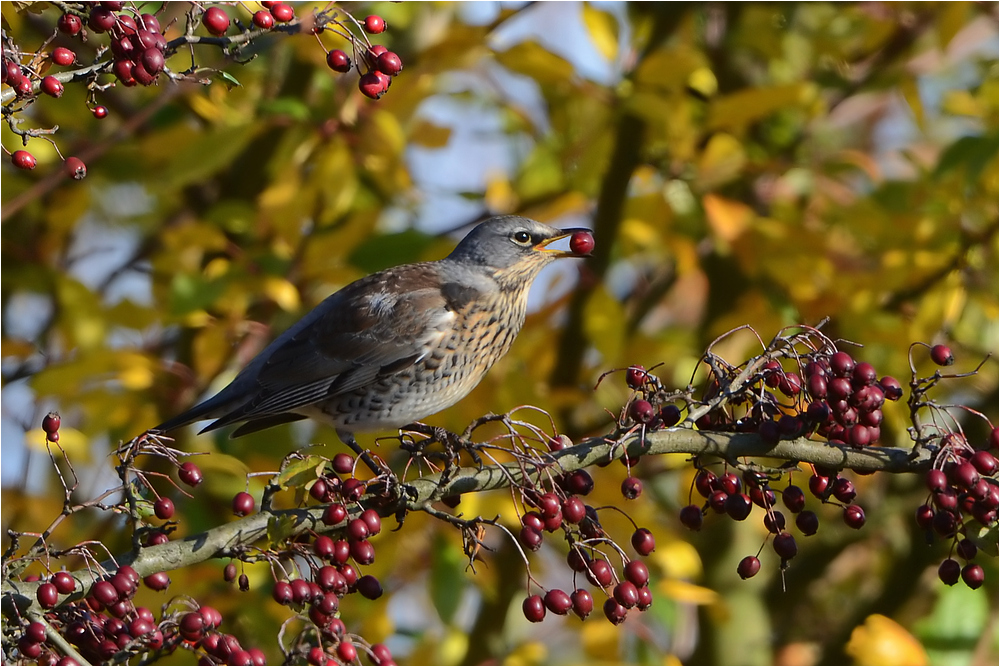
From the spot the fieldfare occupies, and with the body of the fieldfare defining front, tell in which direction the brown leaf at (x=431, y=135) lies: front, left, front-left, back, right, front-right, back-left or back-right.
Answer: left

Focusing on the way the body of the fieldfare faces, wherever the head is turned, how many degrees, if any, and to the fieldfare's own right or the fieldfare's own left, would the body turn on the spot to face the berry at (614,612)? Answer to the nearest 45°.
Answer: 0° — it already faces it

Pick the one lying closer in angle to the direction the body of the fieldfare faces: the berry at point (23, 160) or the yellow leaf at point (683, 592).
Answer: the yellow leaf

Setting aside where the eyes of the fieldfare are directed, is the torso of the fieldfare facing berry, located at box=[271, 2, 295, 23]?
no

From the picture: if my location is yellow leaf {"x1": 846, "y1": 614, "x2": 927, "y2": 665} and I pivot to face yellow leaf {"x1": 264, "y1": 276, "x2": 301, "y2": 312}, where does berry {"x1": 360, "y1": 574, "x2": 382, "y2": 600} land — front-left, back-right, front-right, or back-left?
front-left

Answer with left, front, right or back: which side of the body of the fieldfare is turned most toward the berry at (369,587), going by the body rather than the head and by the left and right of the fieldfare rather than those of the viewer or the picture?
right

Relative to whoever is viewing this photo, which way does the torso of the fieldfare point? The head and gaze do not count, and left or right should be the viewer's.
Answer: facing to the right of the viewer
